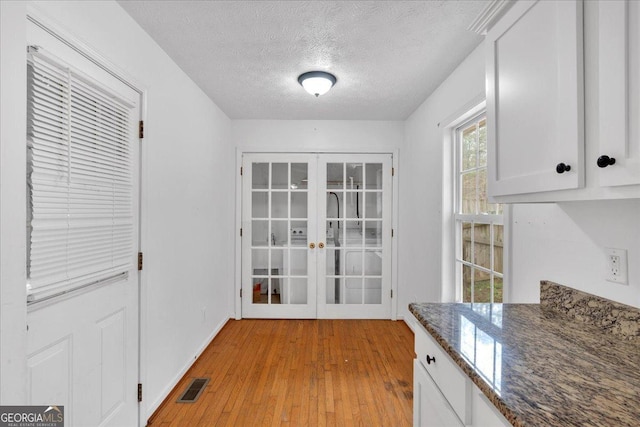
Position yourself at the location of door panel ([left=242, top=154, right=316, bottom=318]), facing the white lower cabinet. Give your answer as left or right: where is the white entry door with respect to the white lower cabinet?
right

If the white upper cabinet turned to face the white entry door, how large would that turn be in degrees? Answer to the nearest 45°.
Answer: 0° — it already faces it

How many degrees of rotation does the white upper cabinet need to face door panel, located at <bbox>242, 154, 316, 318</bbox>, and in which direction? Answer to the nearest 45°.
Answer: approximately 90° to its right

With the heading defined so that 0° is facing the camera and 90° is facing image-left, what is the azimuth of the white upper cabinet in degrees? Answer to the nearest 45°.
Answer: approximately 45°

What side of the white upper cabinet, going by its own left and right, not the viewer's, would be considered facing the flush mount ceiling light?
right

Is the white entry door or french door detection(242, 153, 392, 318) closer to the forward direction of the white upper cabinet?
the white entry door

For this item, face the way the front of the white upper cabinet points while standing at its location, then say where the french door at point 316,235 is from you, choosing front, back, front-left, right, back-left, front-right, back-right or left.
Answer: right
